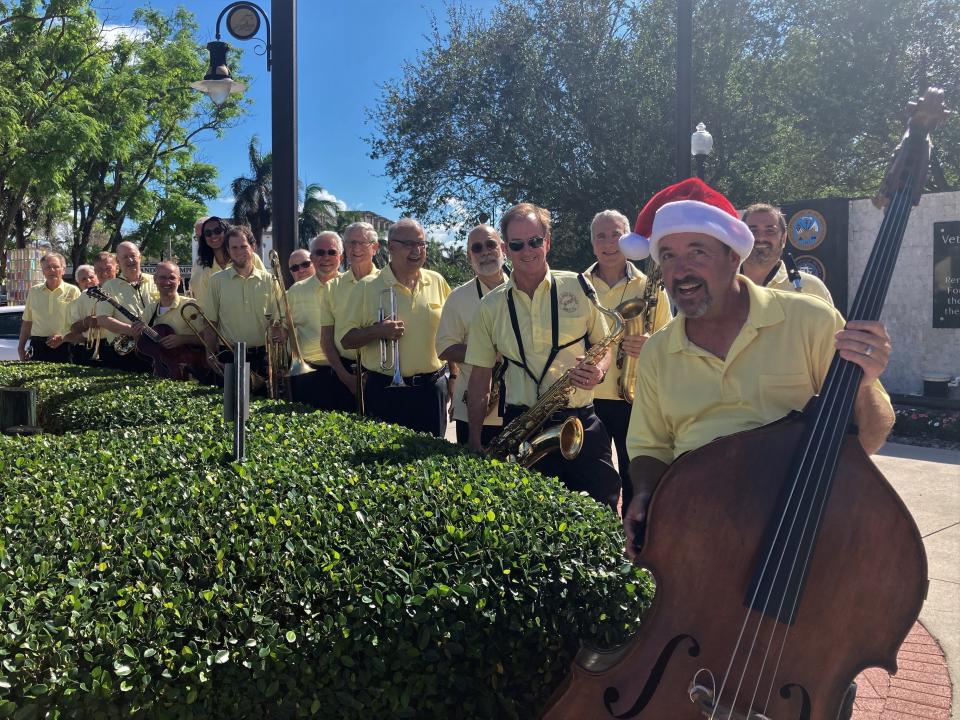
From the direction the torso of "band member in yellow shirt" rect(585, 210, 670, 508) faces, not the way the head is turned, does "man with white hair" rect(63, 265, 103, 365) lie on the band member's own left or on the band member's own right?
on the band member's own right

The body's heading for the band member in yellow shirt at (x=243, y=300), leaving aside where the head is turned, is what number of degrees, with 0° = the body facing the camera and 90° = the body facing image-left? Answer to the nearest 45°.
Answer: approximately 0°

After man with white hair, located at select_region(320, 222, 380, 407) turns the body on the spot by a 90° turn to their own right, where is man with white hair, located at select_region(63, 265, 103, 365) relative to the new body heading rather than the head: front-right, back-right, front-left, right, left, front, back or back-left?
front-right

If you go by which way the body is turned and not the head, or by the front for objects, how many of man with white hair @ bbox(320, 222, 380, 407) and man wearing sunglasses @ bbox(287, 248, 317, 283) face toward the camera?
2

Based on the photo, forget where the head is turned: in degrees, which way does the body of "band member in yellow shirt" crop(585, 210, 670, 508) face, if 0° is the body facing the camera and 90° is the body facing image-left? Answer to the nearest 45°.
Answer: approximately 0°

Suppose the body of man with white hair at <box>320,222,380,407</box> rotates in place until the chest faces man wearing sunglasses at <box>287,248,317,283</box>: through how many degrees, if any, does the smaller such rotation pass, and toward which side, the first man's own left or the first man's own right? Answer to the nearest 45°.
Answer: approximately 180°

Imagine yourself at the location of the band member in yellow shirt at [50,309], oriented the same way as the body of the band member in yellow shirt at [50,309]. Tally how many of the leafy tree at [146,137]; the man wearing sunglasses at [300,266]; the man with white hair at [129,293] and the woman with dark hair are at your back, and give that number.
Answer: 1

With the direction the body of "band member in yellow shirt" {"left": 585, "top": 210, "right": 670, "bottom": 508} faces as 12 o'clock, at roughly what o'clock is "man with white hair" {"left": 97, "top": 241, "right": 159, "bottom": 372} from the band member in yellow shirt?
The man with white hair is roughly at 4 o'clock from the band member in yellow shirt.
